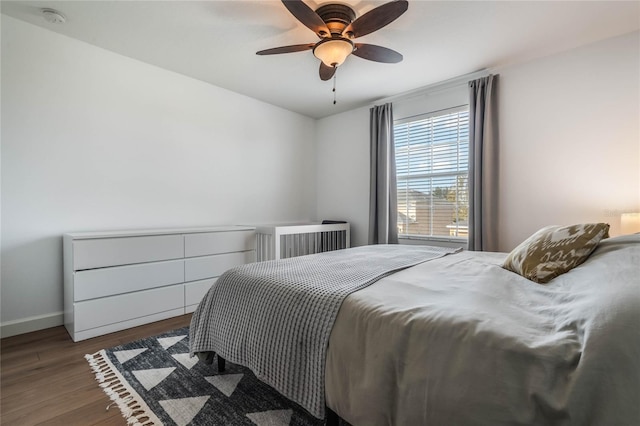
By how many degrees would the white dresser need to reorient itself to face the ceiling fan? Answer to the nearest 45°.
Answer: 0° — it already faces it

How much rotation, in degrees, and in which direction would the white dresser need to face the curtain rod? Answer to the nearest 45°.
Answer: approximately 45° to its left

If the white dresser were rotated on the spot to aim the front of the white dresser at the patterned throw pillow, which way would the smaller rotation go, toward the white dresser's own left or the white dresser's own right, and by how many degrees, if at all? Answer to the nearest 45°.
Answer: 0° — it already faces it

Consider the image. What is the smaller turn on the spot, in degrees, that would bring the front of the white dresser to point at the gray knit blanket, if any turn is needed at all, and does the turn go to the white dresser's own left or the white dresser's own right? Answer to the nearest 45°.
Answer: approximately 45° to the white dresser's own right

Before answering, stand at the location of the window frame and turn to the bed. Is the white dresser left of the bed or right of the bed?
right

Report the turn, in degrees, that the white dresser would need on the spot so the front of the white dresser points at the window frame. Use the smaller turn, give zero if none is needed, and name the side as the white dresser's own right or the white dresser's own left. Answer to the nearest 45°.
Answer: approximately 45° to the white dresser's own left

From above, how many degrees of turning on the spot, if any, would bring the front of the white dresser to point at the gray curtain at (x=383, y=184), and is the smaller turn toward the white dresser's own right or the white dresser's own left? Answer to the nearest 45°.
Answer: approximately 45° to the white dresser's own left

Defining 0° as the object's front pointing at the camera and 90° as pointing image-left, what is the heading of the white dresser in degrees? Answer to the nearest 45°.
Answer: approximately 315°

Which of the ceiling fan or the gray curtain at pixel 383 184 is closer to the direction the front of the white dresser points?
the ceiling fan
